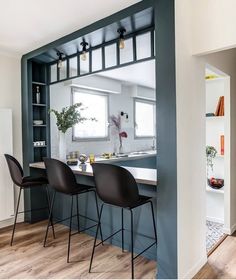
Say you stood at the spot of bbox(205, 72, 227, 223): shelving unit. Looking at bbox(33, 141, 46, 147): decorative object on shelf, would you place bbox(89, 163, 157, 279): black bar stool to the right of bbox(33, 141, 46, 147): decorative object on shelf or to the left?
left

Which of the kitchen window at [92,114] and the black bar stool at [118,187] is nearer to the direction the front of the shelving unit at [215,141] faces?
the black bar stool

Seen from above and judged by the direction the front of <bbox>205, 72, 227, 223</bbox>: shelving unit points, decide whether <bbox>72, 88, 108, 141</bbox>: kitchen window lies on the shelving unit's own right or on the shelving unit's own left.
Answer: on the shelving unit's own right

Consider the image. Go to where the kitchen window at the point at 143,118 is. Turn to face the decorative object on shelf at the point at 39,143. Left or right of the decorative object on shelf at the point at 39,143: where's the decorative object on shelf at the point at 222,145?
left

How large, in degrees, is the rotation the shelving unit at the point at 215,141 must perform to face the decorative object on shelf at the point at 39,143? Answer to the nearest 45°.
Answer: approximately 45° to its right

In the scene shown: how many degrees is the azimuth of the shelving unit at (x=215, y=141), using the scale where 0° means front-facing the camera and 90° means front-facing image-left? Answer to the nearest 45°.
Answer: approximately 45°

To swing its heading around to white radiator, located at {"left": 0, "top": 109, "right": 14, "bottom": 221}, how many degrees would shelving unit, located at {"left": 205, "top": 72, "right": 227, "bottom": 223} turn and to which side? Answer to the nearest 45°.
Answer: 0° — it already faces it

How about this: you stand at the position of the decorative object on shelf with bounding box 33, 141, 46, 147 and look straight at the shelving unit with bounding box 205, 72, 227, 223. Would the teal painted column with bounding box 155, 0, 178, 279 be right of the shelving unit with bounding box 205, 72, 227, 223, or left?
right
